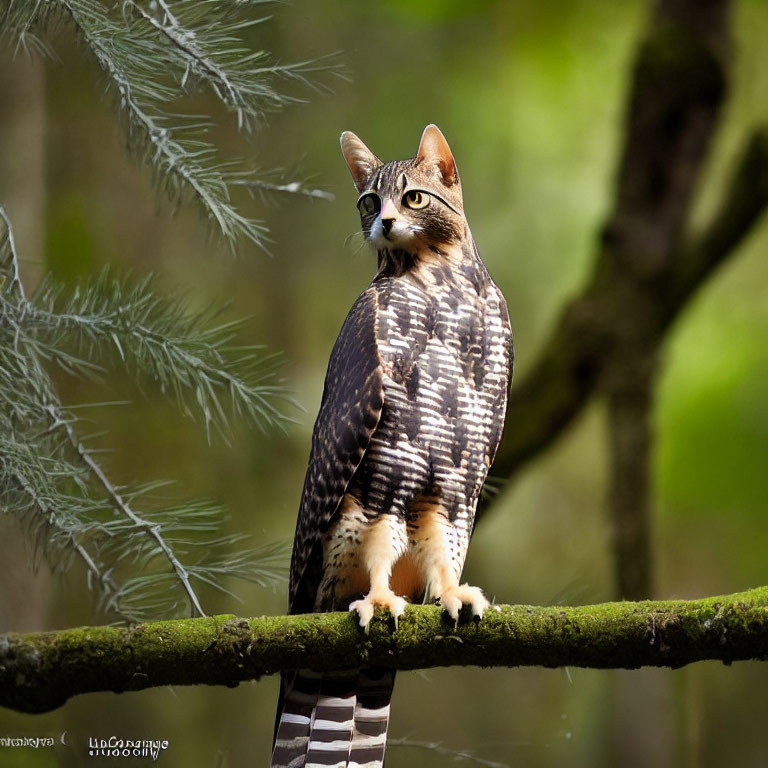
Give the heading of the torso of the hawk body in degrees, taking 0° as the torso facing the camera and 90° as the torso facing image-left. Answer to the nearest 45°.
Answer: approximately 315°

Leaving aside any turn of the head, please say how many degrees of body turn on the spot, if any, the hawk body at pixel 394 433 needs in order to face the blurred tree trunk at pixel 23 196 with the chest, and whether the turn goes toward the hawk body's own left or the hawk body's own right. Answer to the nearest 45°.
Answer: approximately 180°
